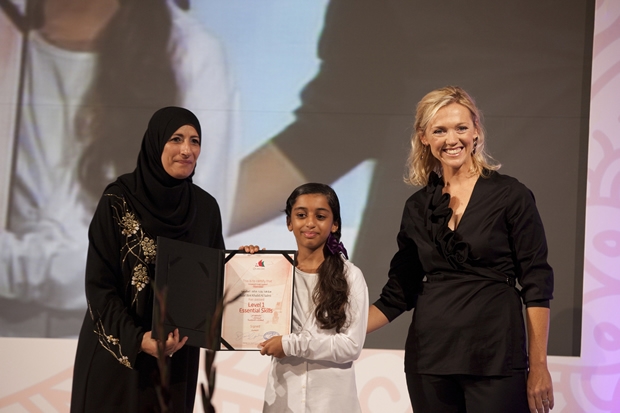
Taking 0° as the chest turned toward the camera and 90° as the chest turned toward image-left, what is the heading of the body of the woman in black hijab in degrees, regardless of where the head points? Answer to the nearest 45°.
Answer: approximately 315°
